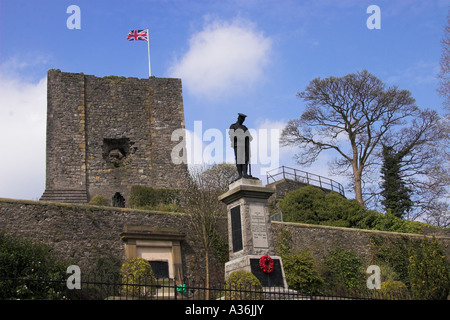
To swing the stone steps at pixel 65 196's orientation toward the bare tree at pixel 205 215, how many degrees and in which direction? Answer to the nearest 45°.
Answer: approximately 45° to its left

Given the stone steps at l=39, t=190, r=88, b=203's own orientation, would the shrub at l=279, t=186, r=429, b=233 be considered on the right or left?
on its left

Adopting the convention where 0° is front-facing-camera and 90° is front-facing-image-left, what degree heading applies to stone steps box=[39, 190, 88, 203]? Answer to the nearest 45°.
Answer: approximately 0°

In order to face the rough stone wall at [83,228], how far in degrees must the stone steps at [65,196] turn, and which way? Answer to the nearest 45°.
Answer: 0° — it already faces it

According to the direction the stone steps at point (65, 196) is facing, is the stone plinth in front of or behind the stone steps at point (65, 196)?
in front

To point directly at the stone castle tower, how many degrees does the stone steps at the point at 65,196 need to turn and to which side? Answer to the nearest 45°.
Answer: approximately 135° to its left

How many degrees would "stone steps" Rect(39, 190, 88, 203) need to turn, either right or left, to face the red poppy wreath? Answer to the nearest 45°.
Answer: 0° — it already faces it

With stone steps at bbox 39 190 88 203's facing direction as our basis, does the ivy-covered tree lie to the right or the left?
on its left
